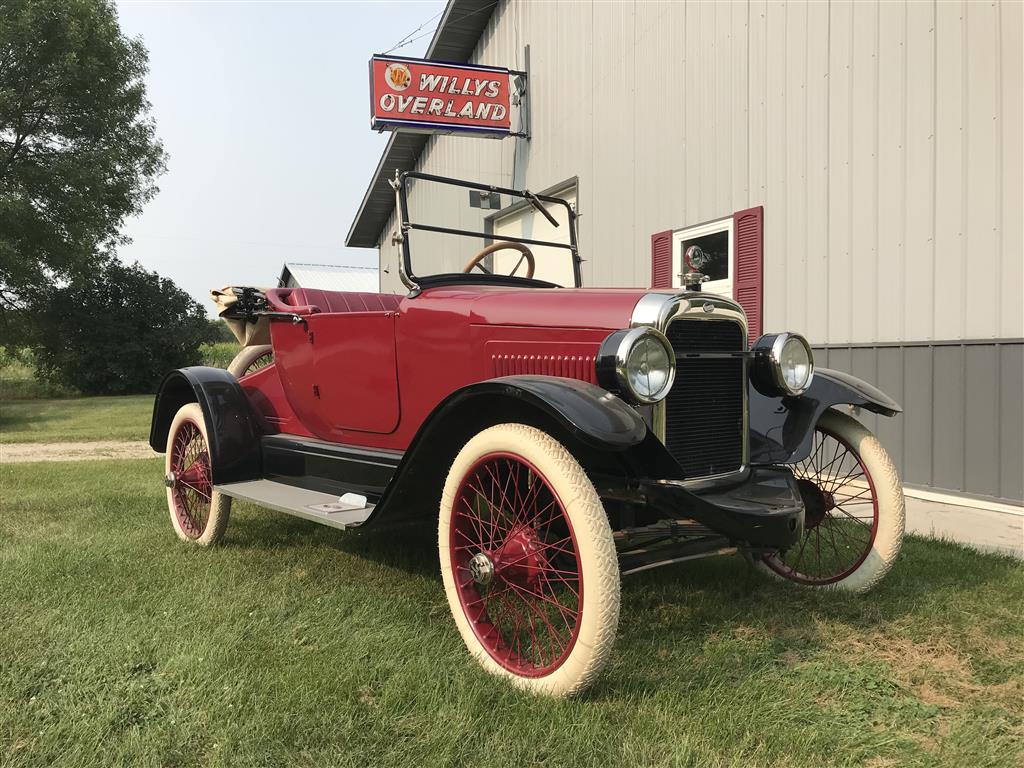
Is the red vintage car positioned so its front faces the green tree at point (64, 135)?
no

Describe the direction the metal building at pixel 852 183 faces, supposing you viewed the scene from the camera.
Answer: facing the viewer and to the left of the viewer

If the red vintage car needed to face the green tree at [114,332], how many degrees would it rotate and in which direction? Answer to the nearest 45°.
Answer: approximately 180°

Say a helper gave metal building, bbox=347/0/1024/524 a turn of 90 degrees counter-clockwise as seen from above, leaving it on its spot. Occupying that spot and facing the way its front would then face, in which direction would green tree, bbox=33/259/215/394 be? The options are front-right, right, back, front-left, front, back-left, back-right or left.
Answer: back

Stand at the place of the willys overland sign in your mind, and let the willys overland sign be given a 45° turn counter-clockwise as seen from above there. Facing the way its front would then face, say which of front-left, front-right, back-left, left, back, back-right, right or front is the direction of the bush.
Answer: back-left

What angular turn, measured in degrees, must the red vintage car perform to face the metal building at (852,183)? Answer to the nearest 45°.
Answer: approximately 90° to its left

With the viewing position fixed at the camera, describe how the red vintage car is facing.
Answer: facing the viewer and to the right of the viewer

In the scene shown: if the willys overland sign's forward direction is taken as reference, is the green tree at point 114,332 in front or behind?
behind

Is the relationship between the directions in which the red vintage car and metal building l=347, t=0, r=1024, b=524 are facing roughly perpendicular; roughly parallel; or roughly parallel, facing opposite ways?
roughly perpendicular

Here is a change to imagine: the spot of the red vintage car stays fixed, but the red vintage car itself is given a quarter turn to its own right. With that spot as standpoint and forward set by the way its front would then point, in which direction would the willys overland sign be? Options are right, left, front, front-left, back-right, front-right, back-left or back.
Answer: back-right

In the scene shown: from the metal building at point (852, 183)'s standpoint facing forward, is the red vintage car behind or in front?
in front

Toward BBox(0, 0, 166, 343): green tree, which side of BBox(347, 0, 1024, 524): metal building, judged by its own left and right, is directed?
right

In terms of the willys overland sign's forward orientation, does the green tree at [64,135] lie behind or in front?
behind
